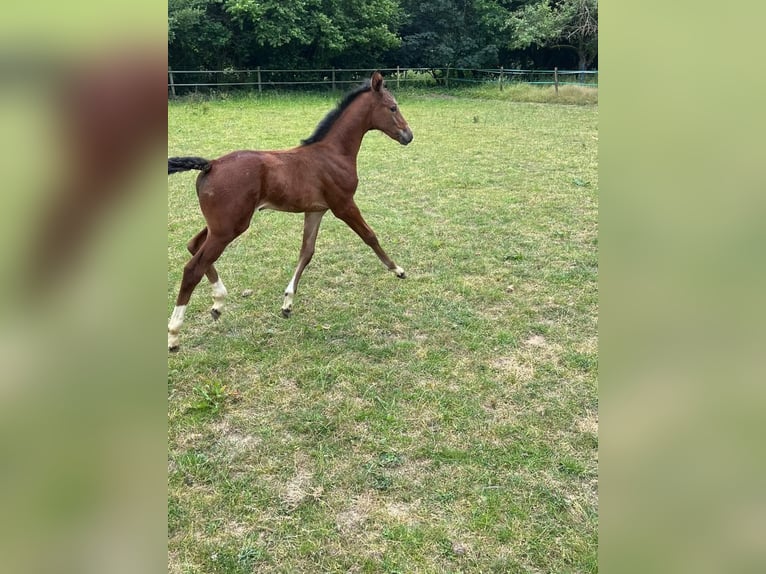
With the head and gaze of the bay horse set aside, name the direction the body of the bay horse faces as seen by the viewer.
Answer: to the viewer's right

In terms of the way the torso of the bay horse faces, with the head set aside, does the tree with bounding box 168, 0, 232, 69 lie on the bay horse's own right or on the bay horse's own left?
on the bay horse's own left

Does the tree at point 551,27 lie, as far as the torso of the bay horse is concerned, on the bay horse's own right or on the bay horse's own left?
on the bay horse's own left

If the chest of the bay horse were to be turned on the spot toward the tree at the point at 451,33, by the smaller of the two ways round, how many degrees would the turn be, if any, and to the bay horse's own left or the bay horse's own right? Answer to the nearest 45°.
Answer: approximately 90° to the bay horse's own left

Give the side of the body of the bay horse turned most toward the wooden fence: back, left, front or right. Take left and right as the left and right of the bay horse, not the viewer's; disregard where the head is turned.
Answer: left
